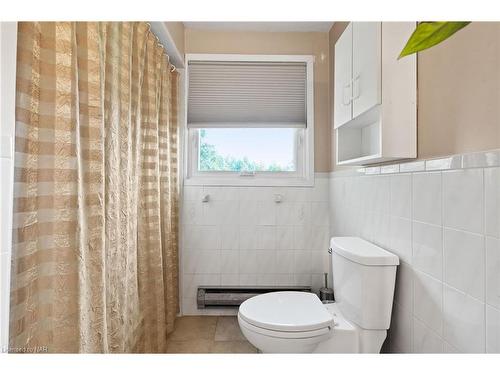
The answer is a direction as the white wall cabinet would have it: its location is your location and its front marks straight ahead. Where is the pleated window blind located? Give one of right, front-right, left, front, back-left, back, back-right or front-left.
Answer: right

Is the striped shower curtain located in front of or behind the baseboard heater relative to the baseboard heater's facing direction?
in front

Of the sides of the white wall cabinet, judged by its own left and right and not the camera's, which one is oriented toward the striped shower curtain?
front

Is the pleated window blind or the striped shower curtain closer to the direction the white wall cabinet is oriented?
the striped shower curtain

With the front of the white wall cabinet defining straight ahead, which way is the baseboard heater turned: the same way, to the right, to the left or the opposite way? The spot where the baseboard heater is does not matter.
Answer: to the left

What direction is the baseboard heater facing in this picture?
toward the camera

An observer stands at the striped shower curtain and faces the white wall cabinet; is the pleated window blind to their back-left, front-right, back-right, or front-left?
front-left

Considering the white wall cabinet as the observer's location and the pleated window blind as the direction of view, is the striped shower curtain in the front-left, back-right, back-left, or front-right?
front-left

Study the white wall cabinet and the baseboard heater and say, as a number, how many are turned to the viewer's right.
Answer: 0

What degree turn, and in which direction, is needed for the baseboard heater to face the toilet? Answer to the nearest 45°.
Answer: approximately 45° to its left
